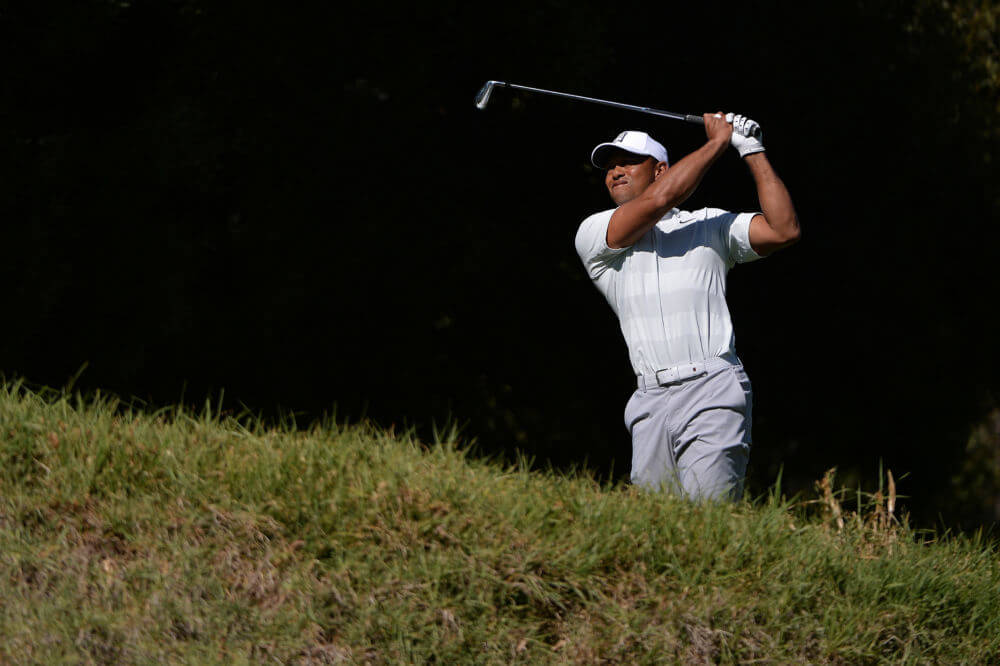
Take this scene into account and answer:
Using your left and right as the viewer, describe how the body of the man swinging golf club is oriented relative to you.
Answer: facing the viewer and to the left of the viewer

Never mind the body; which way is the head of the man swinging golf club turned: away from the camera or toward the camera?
toward the camera
